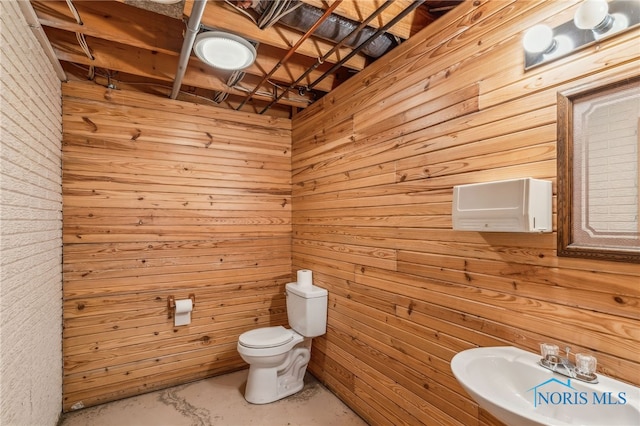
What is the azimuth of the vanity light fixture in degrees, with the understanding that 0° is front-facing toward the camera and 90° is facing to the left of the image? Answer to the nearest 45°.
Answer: approximately 45°

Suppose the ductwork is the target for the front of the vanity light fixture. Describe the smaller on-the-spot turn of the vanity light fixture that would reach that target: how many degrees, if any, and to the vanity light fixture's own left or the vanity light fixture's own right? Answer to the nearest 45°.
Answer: approximately 45° to the vanity light fixture's own right

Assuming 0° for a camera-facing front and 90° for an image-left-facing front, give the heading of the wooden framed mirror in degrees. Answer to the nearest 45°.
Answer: approximately 45°

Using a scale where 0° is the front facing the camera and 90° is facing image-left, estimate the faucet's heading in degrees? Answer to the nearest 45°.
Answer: approximately 45°

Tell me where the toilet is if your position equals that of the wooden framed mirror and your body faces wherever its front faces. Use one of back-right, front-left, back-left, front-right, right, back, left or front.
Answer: front-right

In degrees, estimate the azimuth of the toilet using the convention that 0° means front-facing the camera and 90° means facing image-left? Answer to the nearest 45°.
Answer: approximately 45°

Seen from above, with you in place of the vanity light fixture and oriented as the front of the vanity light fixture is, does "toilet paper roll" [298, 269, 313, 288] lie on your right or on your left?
on your right
